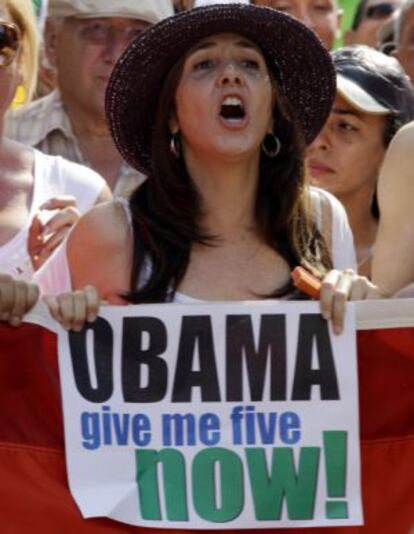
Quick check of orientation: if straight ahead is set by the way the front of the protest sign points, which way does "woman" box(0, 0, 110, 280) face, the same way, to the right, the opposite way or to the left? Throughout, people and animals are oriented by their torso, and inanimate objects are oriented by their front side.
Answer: the same way

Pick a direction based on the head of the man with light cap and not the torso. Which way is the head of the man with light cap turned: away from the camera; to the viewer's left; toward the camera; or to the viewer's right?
toward the camera

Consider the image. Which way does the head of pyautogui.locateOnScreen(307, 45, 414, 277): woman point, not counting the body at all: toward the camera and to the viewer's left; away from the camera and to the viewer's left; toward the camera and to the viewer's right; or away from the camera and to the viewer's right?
toward the camera and to the viewer's left

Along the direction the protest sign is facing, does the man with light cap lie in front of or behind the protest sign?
behind

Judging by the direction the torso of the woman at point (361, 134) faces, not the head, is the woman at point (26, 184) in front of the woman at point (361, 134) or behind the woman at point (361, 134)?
in front

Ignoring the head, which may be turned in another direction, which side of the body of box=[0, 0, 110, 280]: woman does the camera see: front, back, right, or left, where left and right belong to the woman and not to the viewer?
front

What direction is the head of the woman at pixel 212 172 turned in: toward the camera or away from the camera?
toward the camera

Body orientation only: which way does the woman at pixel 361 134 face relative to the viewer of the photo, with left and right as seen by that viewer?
facing the viewer and to the left of the viewer

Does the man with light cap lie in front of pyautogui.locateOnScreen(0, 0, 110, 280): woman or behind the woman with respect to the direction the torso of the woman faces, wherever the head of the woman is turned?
behind

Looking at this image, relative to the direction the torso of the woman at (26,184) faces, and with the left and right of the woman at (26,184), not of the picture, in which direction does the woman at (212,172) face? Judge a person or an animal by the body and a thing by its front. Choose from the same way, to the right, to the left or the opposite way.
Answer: the same way
